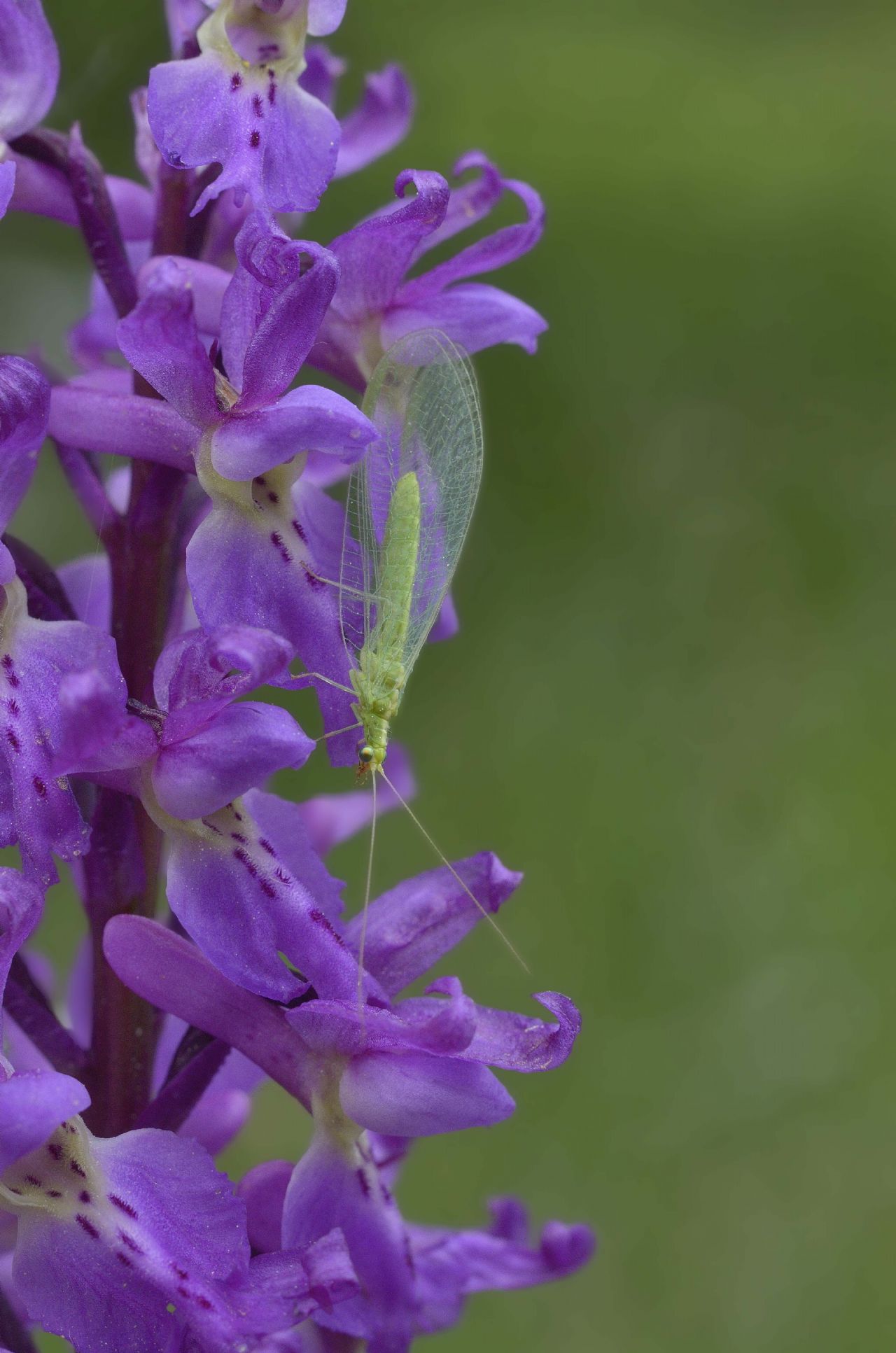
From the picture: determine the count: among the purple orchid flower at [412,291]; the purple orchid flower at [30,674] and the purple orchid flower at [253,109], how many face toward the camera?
2

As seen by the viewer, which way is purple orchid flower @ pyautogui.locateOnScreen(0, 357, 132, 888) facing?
toward the camera

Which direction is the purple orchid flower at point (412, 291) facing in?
to the viewer's right

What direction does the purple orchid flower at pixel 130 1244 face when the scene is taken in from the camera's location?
facing the viewer and to the right of the viewer

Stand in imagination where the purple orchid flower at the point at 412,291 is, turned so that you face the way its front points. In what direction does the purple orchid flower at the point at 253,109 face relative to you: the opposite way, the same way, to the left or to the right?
to the right

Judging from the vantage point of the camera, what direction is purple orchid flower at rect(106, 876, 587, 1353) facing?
facing to the right of the viewer

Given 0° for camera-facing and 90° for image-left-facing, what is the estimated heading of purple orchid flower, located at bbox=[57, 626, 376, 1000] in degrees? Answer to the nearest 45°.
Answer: approximately 315°

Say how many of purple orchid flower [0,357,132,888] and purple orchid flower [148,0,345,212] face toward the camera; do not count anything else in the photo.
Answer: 2
